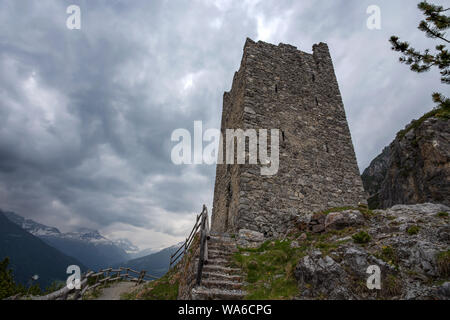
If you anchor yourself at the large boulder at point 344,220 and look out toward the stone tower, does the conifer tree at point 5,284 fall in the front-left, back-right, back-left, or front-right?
front-left

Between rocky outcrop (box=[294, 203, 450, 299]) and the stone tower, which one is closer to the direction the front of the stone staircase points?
the rocky outcrop

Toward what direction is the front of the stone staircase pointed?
toward the camera

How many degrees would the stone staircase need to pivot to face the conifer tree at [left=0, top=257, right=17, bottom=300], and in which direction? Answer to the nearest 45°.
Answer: approximately 135° to its right

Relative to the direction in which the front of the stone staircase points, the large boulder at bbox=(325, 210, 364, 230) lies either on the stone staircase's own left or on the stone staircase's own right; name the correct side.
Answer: on the stone staircase's own left
